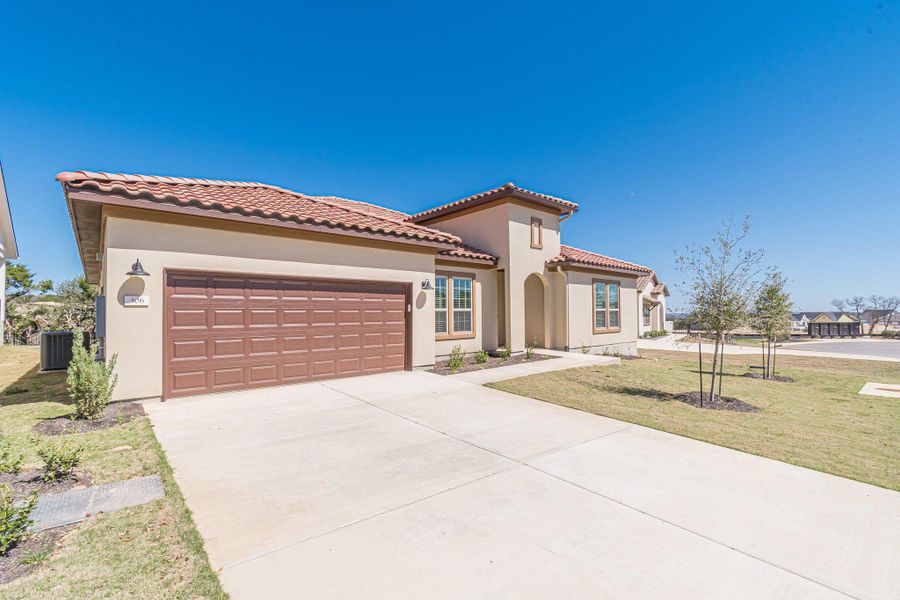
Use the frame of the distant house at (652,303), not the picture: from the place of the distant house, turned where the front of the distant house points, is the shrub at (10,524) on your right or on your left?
on your right

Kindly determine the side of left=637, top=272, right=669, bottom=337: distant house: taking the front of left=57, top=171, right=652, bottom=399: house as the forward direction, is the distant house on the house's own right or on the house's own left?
on the house's own left

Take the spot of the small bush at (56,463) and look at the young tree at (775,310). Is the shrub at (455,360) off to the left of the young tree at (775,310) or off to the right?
left

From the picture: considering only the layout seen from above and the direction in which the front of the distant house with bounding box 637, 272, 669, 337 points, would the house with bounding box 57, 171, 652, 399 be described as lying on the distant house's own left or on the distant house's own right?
on the distant house's own right

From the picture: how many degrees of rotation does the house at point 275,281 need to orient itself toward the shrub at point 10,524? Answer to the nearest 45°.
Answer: approximately 45° to its right

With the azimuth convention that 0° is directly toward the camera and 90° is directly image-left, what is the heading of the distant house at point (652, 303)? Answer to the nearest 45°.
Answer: approximately 315°

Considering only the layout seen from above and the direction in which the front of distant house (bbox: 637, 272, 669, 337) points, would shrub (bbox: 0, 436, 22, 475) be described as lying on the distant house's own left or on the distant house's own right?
on the distant house's own right

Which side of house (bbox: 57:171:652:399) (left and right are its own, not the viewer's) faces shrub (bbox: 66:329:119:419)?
right

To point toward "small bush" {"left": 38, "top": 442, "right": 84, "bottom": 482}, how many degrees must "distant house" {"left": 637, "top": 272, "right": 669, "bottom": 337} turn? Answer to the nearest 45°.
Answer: approximately 45° to its right
